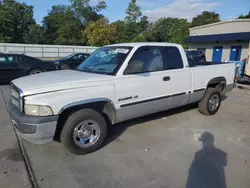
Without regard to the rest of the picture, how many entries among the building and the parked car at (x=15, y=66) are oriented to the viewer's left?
1

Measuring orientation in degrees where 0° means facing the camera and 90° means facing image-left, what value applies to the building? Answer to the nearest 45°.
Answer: approximately 0°

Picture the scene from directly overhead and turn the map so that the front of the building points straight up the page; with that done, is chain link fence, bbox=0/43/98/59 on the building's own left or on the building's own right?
on the building's own right

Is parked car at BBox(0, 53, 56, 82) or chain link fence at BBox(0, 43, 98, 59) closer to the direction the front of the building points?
the parked car

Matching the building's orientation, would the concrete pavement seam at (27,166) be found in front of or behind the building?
in front

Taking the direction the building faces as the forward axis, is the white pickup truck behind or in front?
in front

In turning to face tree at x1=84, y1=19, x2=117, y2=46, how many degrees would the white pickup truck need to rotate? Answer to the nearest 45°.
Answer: approximately 135° to its right

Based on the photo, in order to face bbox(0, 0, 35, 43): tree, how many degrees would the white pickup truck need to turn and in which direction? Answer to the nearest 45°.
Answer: approximately 90° to its right

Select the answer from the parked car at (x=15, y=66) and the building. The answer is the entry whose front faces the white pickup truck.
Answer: the building

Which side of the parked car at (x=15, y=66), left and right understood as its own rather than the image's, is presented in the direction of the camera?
left
